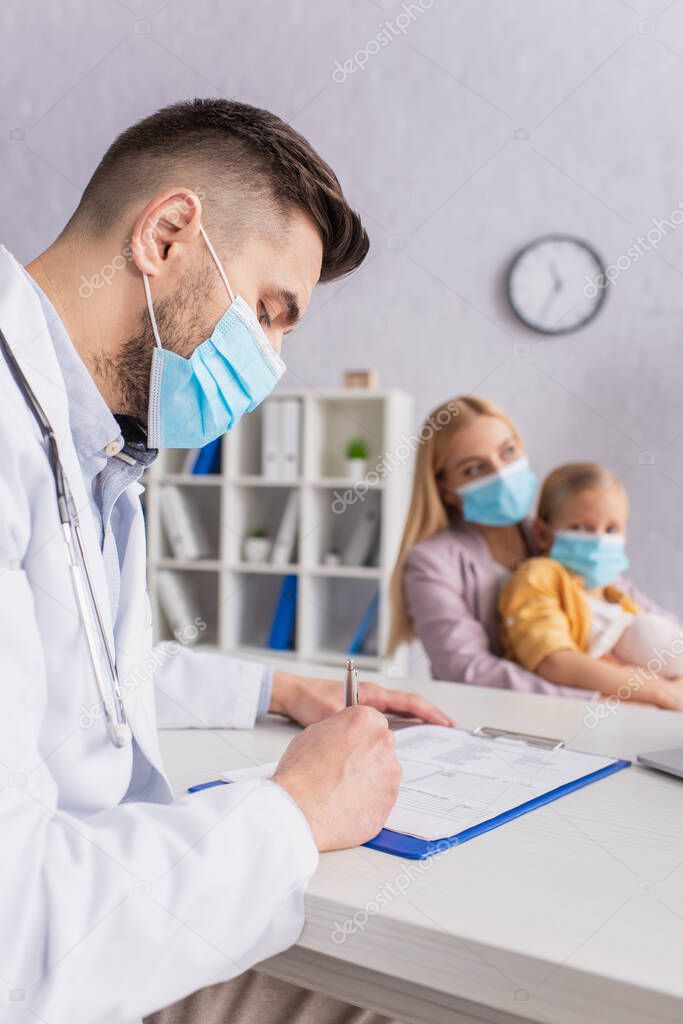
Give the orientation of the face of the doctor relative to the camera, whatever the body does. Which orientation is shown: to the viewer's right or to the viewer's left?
to the viewer's right

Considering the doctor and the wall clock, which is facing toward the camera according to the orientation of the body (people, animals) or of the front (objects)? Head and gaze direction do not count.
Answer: the wall clock

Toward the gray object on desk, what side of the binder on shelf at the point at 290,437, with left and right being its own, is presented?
front

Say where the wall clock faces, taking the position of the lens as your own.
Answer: facing the viewer

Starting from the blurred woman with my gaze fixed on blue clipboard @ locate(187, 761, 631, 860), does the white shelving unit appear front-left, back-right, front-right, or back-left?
back-right

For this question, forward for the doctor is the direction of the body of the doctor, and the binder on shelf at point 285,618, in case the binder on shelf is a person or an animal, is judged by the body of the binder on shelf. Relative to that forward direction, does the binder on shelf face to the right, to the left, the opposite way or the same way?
to the right

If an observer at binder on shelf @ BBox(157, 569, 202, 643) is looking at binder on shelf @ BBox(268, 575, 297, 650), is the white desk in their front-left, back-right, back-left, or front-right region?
front-right

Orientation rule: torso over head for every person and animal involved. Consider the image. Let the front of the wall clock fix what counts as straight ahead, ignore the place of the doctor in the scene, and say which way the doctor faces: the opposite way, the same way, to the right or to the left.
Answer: to the left

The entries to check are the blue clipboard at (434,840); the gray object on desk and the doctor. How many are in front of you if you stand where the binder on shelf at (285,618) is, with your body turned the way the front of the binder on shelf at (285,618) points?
3

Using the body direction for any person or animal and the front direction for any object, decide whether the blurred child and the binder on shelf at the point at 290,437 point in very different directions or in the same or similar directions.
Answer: same or similar directions

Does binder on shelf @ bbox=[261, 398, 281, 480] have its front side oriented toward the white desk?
yes

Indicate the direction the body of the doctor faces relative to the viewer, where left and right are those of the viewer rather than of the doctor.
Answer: facing to the right of the viewer

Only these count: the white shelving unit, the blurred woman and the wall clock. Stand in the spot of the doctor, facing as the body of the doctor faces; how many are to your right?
0
